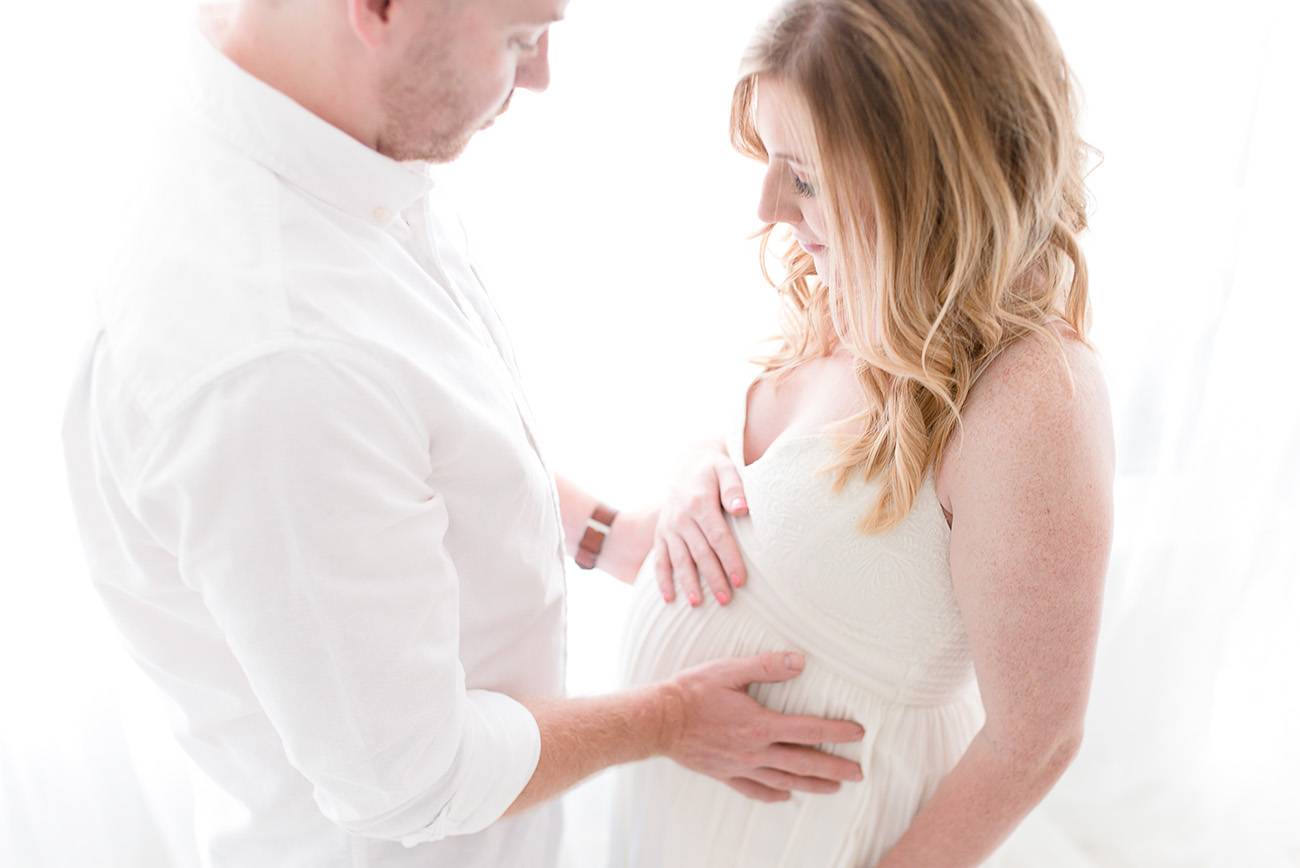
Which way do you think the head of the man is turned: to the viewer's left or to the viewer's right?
to the viewer's right

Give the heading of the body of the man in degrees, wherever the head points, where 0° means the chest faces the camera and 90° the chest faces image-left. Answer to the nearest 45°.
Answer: approximately 270°

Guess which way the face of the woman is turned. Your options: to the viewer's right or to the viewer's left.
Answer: to the viewer's left
